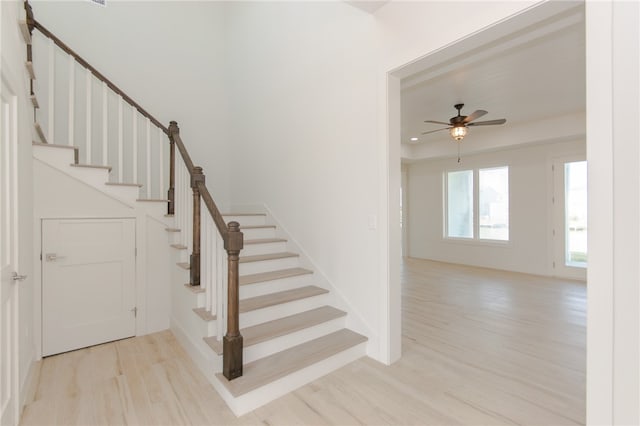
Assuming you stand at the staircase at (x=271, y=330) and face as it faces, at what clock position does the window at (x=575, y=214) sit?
The window is roughly at 10 o'clock from the staircase.

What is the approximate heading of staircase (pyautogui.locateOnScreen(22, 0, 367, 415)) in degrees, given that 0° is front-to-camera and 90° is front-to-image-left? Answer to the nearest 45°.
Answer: approximately 315°

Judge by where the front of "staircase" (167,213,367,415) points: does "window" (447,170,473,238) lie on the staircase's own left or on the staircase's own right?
on the staircase's own left

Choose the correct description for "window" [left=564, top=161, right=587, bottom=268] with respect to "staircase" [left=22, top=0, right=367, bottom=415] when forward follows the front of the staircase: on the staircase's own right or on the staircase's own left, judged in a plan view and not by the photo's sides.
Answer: on the staircase's own left

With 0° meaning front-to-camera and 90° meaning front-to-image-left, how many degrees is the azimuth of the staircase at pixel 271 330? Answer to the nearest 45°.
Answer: approximately 315°

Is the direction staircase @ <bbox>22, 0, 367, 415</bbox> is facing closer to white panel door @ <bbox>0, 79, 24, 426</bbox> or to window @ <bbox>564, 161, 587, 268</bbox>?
the window

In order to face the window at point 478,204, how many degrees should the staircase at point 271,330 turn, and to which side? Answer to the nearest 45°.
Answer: approximately 90° to its left

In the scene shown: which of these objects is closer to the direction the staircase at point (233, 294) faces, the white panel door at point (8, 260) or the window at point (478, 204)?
the white panel door

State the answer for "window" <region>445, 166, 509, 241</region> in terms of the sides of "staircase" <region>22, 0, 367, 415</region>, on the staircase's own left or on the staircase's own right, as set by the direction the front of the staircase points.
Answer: on the staircase's own left
